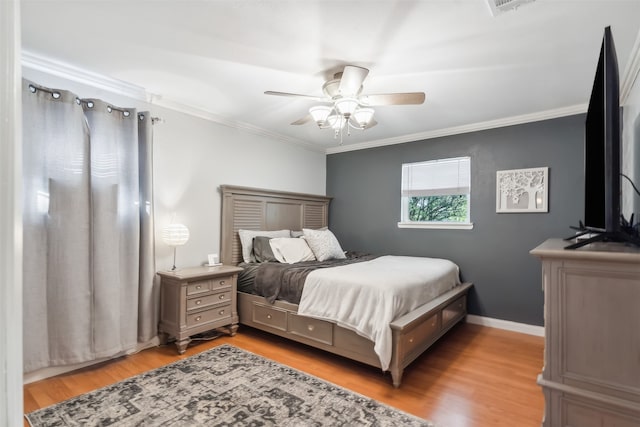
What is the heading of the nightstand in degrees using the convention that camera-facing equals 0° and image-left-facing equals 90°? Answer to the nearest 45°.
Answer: approximately 315°

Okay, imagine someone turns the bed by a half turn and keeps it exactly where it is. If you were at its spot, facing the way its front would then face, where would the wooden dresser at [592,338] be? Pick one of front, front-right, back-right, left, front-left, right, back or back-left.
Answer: back

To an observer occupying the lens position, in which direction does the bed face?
facing the viewer and to the right of the viewer

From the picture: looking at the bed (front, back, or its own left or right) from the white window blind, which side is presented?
left

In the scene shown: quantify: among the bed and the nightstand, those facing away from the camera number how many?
0

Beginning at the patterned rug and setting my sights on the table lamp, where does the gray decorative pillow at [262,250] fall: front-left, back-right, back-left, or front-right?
front-right

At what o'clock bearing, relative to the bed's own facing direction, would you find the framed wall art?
The framed wall art is roughly at 10 o'clock from the bed.

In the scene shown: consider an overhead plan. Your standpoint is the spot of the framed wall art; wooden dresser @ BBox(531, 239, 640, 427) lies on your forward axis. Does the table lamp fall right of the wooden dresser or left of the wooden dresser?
right

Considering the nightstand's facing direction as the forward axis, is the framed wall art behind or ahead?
ahead

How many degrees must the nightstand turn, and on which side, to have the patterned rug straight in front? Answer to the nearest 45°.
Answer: approximately 45° to its right

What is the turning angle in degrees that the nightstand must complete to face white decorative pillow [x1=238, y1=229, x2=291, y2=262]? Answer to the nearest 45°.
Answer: approximately 90° to its left
